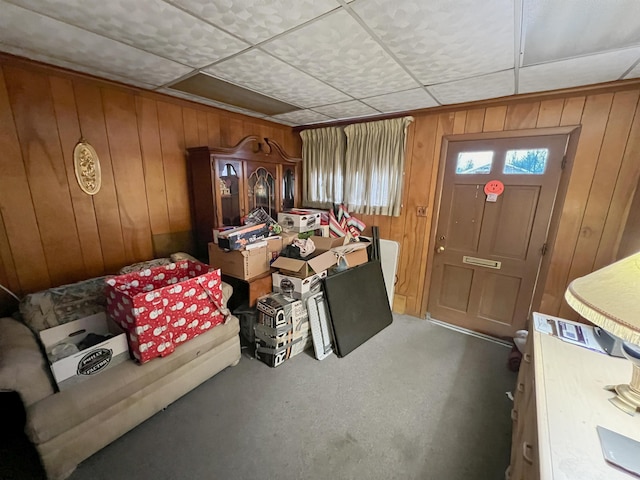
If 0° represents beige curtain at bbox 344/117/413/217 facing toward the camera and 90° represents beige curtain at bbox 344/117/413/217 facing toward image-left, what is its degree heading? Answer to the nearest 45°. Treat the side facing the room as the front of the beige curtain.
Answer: approximately 45°

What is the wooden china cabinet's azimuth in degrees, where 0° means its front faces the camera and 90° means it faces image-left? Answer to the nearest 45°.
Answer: approximately 315°

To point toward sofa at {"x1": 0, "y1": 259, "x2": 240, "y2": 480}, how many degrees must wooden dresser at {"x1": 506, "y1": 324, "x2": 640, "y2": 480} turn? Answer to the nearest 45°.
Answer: approximately 45° to its left

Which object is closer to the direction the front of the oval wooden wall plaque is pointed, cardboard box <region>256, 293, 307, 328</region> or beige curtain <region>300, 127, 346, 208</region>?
the cardboard box

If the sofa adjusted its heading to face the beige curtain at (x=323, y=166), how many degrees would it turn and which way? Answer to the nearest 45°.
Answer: approximately 45° to its left

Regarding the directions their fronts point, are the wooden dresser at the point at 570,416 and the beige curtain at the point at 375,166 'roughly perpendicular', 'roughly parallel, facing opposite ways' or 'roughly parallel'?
roughly perpendicular

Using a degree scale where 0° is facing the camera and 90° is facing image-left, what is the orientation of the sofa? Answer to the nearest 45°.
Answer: approximately 315°

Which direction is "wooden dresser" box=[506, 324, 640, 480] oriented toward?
to the viewer's left
